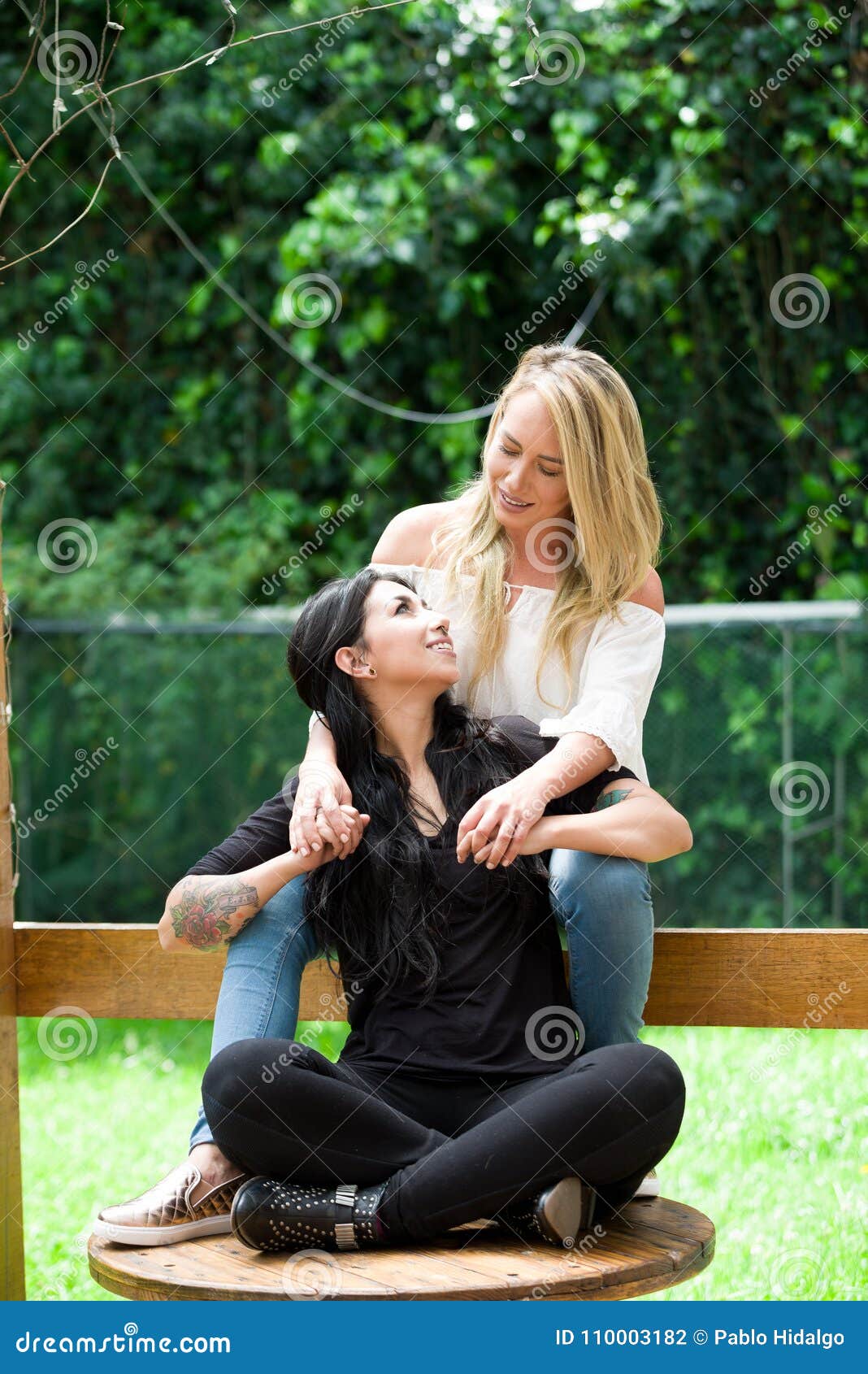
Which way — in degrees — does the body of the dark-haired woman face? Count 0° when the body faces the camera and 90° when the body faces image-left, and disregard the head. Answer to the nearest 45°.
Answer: approximately 0°

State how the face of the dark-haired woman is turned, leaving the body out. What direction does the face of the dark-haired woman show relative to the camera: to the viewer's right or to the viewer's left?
to the viewer's right
